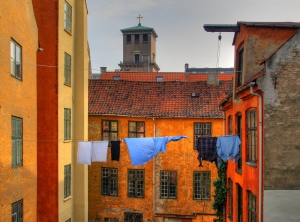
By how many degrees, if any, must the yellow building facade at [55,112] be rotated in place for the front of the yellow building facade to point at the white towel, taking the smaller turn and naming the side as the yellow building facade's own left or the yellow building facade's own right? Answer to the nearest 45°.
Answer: approximately 45° to the yellow building facade's own left

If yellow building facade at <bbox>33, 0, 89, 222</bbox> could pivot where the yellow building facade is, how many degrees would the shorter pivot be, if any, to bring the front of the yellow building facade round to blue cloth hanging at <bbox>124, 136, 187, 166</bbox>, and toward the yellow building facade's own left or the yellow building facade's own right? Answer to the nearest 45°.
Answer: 0° — it already faces it

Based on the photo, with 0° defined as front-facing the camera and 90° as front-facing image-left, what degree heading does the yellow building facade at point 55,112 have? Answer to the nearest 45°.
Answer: approximately 315°

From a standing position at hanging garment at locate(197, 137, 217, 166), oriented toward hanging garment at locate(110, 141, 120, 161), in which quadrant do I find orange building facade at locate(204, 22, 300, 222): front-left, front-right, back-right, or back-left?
back-left

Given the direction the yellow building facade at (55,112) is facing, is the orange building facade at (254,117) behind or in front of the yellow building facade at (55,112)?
in front

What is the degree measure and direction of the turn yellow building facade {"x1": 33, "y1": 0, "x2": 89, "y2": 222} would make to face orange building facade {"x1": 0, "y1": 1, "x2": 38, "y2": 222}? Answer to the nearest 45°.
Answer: approximately 45° to its right

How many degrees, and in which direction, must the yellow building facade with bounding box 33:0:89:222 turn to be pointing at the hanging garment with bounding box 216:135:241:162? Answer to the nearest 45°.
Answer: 0° — it already faces it
